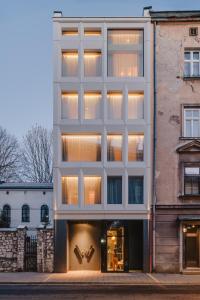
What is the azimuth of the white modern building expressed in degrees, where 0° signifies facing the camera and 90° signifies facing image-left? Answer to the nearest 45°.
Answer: approximately 0°

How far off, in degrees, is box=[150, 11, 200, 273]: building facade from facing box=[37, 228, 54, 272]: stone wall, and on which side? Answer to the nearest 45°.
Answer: approximately 90° to its right

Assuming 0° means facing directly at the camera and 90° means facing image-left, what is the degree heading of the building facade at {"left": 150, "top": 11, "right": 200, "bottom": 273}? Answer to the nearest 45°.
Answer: approximately 0°
